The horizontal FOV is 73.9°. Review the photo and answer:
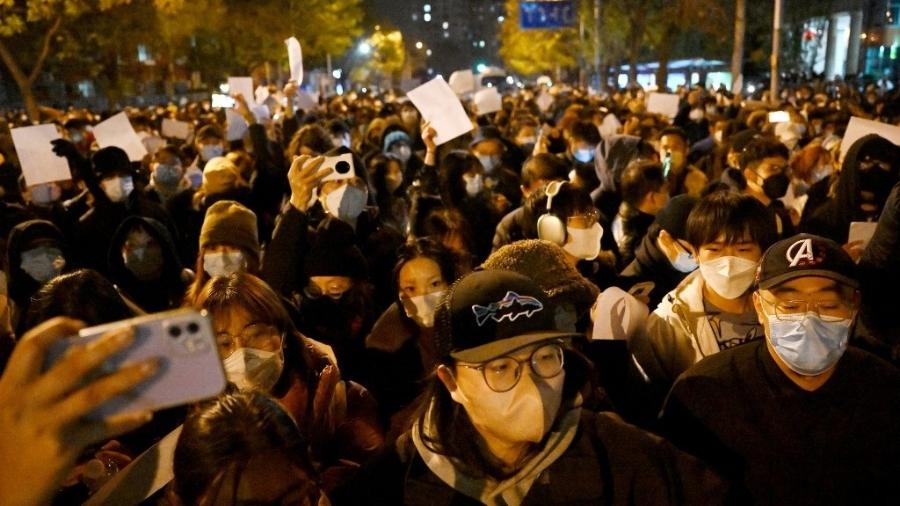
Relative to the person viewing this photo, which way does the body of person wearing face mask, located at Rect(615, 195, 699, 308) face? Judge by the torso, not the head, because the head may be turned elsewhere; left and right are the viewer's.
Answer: facing the viewer and to the right of the viewer

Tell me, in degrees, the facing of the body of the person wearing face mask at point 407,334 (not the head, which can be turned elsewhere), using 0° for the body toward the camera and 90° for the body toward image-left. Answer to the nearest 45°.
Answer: approximately 0°

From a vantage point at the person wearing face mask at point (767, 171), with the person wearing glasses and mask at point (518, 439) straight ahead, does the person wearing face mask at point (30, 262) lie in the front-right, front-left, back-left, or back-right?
front-right

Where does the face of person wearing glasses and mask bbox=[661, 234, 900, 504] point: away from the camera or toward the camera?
toward the camera

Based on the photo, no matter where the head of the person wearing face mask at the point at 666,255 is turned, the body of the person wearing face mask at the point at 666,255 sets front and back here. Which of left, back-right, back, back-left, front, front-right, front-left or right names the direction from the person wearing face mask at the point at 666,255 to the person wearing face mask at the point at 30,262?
back-right

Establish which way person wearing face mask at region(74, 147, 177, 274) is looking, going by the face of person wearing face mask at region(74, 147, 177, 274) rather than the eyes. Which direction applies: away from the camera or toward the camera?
toward the camera

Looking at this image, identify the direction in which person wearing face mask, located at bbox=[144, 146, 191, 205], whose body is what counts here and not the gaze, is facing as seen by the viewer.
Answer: toward the camera

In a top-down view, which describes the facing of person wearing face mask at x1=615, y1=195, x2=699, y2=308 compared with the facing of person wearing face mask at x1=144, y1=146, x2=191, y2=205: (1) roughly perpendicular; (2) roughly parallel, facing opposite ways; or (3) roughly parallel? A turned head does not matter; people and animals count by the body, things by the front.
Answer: roughly parallel

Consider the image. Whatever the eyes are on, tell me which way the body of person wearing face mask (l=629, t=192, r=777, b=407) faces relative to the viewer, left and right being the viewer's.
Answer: facing the viewer

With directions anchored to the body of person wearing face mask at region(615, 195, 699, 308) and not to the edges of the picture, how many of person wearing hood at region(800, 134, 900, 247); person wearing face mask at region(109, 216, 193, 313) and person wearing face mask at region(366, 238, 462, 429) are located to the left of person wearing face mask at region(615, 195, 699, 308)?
1

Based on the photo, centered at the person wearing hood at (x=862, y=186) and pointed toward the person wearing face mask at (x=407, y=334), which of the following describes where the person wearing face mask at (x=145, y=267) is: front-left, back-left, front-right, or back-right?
front-right

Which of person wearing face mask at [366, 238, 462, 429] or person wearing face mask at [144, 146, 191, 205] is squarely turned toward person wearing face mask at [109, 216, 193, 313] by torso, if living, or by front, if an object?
person wearing face mask at [144, 146, 191, 205]

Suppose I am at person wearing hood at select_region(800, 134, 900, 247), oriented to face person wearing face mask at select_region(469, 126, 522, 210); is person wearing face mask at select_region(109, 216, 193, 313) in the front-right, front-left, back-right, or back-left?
front-left

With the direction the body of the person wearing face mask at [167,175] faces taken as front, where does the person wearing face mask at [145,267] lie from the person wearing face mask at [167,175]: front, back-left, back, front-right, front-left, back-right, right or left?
front

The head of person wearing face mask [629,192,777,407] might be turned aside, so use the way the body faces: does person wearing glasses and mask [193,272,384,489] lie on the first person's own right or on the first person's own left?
on the first person's own right

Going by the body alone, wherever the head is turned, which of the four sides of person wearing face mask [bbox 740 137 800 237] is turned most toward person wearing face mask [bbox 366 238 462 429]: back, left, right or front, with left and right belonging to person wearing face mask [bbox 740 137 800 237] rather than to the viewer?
right

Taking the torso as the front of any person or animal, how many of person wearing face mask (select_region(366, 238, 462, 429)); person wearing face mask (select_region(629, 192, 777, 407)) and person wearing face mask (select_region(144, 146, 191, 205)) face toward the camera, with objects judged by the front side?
3

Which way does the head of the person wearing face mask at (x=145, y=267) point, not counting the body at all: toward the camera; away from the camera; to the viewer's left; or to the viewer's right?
toward the camera

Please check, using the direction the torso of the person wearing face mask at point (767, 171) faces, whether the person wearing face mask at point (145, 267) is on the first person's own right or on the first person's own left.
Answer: on the first person's own right
